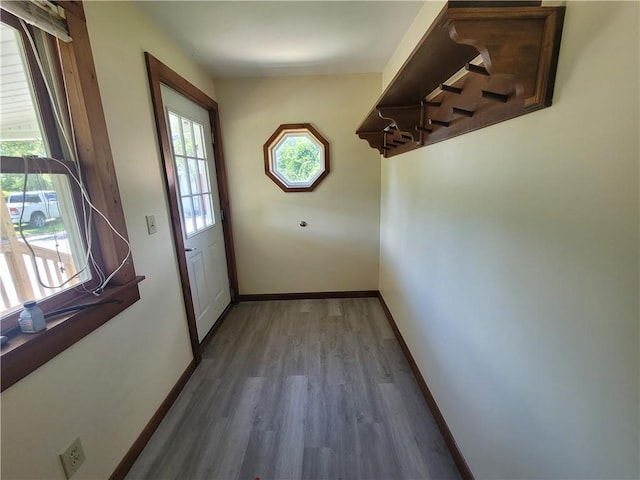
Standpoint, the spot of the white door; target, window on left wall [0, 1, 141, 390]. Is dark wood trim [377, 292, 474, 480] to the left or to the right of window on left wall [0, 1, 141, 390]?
left

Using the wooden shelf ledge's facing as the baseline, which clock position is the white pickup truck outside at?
The white pickup truck outside is roughly at 1 o'clock from the wooden shelf ledge.

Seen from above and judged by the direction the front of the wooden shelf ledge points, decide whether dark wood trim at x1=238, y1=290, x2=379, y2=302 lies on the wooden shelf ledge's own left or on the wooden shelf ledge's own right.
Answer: on the wooden shelf ledge's own right
